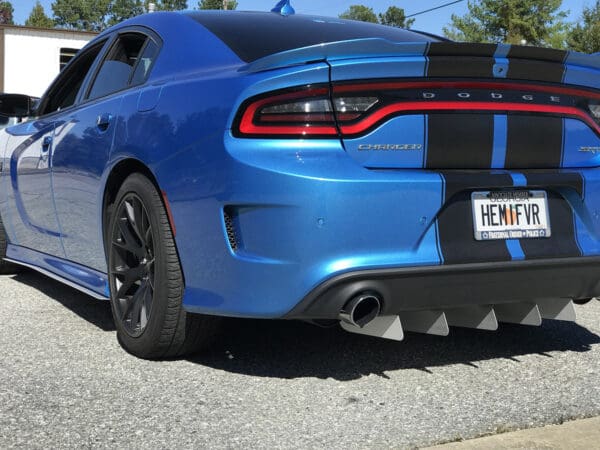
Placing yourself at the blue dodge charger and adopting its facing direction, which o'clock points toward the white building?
The white building is roughly at 1 o'clock from the blue dodge charger.

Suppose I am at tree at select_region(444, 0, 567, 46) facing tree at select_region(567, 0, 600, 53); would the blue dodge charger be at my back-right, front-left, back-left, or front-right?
back-right

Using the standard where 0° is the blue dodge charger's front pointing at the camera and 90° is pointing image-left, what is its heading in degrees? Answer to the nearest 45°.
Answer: approximately 135°

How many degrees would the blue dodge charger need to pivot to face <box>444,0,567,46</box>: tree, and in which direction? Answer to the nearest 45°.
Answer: approximately 45° to its right

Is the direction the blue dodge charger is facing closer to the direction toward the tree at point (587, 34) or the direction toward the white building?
the white building

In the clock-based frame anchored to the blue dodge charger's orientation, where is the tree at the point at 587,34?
The tree is roughly at 2 o'clock from the blue dodge charger.

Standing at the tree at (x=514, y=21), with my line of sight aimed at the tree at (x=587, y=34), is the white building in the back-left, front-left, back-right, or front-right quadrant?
back-right
